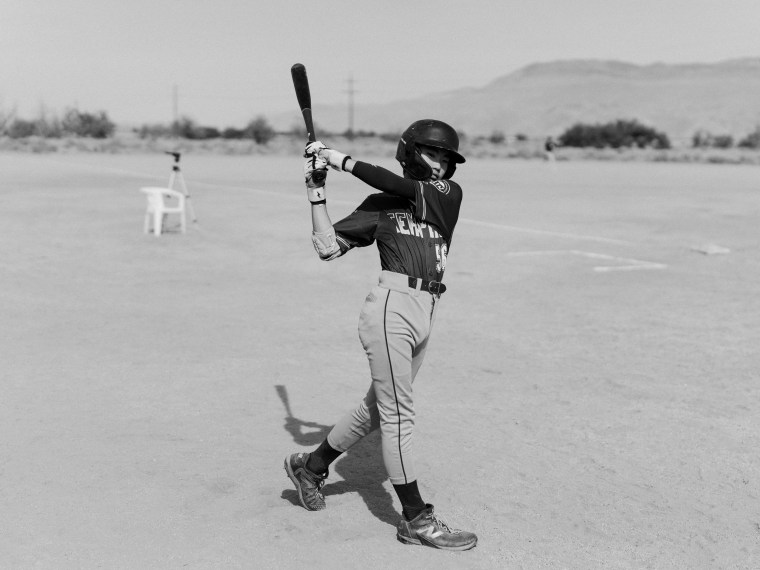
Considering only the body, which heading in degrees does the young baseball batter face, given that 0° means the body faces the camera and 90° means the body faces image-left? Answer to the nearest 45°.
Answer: approximately 315°
